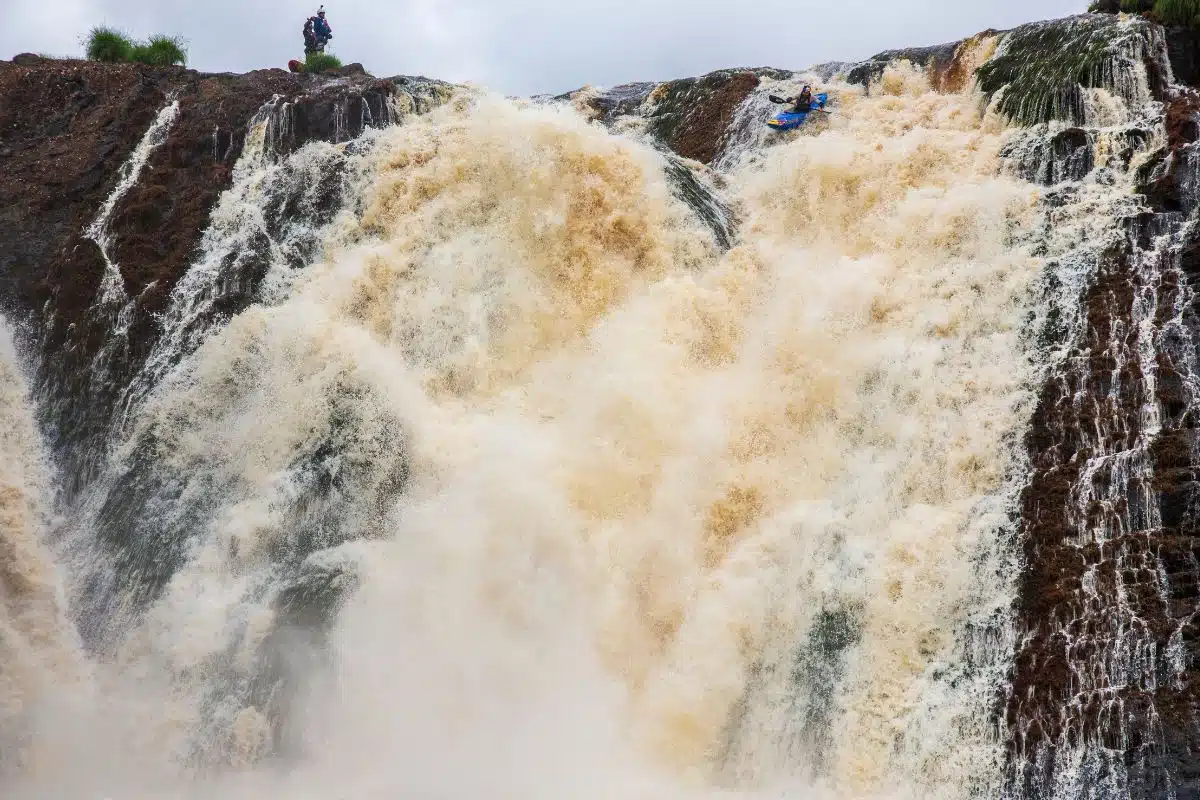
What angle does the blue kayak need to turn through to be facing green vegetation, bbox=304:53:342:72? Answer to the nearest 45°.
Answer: approximately 45° to its right

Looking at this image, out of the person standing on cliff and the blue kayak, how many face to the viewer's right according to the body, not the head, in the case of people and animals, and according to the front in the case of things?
1

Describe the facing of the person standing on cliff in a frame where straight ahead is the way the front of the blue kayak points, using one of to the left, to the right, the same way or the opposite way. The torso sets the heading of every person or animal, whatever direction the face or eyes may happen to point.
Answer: the opposite way

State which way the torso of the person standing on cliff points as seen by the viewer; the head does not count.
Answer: to the viewer's right

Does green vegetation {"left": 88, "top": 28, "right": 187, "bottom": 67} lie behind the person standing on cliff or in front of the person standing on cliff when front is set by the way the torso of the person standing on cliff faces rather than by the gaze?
behind

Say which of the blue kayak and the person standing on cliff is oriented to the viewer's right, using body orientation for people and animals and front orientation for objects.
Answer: the person standing on cliff

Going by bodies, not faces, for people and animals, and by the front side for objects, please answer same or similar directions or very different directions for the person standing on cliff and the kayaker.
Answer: very different directions

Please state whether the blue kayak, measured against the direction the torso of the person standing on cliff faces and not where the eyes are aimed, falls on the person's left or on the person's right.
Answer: on the person's left

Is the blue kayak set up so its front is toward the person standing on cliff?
no

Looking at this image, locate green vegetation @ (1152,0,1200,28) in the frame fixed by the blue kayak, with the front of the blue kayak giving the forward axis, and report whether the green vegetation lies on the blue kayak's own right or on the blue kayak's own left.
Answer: on the blue kayak's own left

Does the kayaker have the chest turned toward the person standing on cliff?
no

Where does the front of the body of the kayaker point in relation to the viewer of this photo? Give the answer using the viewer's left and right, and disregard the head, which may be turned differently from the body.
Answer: facing the viewer and to the left of the viewer

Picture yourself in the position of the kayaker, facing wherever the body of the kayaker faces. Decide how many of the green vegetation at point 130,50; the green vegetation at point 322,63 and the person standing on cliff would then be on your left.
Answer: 0

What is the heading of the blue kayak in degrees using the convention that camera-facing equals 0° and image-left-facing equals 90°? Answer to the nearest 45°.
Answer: approximately 45°
